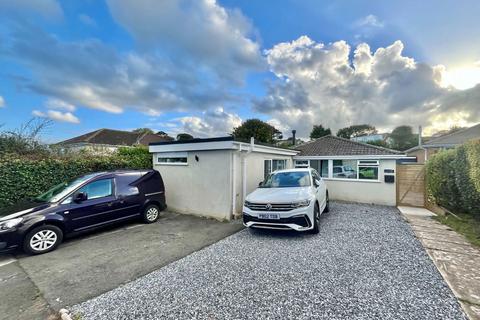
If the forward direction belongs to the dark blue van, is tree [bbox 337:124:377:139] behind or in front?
behind

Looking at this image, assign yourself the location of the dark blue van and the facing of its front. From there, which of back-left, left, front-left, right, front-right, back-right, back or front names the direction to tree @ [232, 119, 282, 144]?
back

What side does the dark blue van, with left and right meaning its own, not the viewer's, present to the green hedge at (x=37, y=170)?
right

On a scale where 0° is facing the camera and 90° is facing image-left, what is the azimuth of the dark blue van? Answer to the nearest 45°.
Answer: approximately 45°

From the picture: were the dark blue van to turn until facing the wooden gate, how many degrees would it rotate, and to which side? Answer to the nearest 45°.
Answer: approximately 135° to its left
